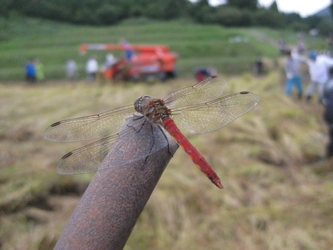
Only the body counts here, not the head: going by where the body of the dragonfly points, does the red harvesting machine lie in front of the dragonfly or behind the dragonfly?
in front

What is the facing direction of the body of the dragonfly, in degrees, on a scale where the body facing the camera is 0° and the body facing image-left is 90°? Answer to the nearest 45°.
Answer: approximately 135°

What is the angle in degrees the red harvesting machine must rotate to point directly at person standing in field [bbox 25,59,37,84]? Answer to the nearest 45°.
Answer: approximately 45° to its right

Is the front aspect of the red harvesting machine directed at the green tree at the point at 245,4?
no

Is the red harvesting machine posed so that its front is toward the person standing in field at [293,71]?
no

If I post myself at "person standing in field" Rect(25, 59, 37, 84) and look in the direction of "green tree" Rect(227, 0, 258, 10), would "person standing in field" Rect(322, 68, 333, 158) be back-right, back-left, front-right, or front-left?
back-right

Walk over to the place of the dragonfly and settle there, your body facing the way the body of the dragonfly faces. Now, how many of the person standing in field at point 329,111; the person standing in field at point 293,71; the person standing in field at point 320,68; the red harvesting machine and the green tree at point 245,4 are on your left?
0

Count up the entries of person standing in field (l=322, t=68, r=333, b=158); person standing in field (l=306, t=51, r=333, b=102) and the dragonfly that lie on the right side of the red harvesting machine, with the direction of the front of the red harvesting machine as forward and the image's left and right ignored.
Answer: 0

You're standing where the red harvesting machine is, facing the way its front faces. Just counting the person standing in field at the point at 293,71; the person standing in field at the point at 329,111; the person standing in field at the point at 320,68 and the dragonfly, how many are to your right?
0

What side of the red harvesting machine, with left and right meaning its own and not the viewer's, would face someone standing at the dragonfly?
left

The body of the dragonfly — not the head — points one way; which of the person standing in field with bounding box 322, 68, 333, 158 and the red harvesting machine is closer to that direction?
the red harvesting machine

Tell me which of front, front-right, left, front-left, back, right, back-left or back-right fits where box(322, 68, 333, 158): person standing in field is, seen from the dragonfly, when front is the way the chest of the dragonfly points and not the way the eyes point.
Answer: right

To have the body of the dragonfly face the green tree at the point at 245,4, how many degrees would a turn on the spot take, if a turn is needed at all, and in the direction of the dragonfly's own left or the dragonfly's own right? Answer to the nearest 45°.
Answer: approximately 45° to the dragonfly's own right

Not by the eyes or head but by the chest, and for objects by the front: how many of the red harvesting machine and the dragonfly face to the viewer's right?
0

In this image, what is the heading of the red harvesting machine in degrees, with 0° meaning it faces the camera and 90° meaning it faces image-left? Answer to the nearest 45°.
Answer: approximately 90°
